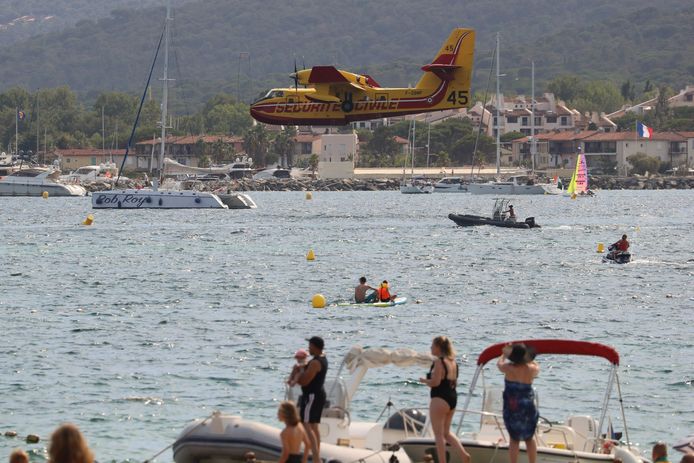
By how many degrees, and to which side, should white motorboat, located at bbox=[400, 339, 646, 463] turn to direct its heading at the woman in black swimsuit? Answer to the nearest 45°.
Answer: approximately 45° to its left

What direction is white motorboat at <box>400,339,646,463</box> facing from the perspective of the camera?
to the viewer's left

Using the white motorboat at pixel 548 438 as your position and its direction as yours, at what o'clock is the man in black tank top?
The man in black tank top is roughly at 11 o'clock from the white motorboat.

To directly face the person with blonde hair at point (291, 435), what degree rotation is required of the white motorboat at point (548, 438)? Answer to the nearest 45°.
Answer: approximately 45° to its left
